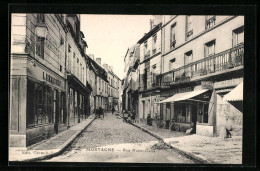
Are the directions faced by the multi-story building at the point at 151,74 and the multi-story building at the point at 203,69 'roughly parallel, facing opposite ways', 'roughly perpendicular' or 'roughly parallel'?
roughly parallel

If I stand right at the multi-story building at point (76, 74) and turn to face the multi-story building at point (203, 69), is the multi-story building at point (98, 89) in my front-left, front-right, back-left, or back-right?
back-left

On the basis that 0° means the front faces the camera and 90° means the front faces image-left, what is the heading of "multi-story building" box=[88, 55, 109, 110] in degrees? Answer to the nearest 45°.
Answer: approximately 315°

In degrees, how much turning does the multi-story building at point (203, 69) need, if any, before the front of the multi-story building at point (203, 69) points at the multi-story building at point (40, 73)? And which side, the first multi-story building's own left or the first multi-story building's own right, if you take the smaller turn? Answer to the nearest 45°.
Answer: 0° — it already faces it

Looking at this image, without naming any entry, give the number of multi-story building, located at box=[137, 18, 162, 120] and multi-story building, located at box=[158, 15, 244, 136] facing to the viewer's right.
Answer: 0

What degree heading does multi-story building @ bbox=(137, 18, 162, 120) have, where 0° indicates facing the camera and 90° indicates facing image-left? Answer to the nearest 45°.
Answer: approximately 45°

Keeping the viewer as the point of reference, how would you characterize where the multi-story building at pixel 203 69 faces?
facing the viewer and to the left of the viewer

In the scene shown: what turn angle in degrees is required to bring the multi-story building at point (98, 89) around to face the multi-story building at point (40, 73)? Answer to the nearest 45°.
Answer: approximately 45° to its right
